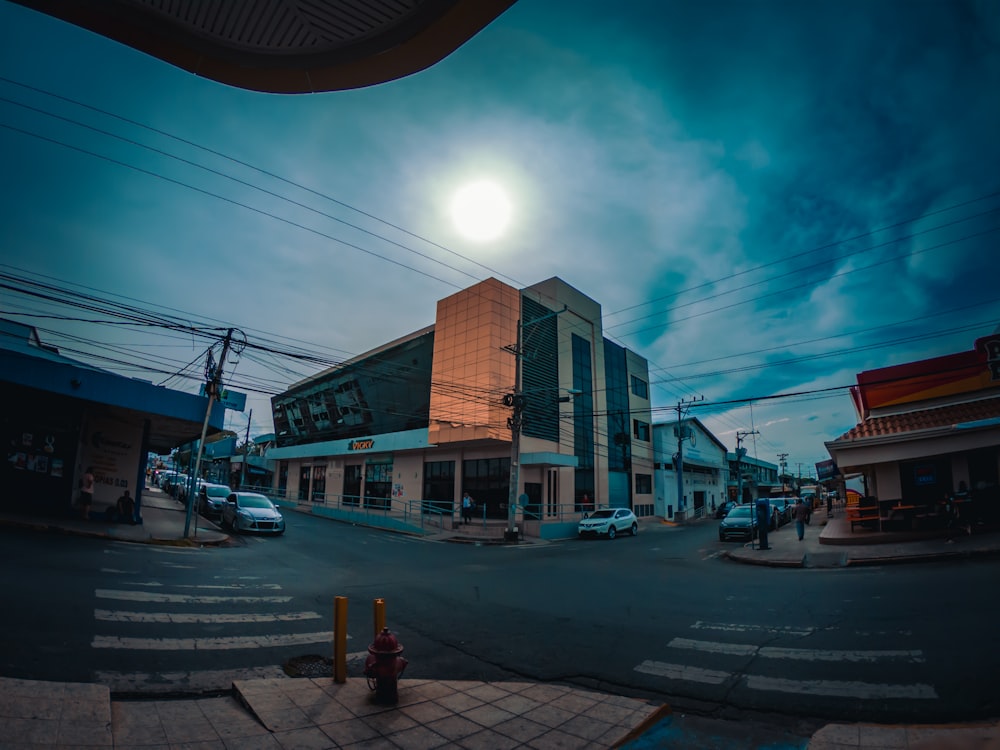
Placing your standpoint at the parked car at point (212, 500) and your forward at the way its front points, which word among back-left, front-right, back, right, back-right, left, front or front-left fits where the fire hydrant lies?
front-right

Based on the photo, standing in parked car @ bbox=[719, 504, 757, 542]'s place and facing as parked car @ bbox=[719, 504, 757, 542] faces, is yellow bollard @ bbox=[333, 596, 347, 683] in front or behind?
in front

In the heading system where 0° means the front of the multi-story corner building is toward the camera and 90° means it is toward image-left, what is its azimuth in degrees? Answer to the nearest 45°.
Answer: approximately 45°

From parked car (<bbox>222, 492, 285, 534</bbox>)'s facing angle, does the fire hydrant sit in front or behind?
in front

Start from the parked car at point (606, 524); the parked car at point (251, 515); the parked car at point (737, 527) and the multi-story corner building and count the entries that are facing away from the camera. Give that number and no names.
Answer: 0

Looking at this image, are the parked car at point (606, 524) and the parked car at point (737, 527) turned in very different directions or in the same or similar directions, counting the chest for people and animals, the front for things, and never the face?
same or similar directions

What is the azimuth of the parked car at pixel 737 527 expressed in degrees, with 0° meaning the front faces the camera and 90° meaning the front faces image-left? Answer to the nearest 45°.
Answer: approximately 45°

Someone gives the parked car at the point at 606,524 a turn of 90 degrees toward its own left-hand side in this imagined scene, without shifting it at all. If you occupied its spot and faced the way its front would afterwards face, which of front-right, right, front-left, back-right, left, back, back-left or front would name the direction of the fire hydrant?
front-right

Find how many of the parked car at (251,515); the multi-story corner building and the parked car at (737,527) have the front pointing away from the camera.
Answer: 0

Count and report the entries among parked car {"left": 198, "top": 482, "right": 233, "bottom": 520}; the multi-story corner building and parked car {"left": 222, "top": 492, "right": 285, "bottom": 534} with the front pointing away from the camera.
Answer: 0
